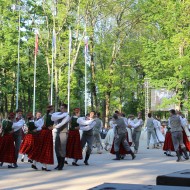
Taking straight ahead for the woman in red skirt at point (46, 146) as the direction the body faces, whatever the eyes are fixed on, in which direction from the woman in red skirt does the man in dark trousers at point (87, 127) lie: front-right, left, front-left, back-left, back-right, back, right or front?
front-left

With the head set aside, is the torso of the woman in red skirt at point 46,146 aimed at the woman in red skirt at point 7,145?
no

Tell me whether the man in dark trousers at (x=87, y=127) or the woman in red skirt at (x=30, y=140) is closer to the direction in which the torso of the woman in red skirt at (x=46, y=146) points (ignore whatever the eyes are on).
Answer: the man in dark trousers

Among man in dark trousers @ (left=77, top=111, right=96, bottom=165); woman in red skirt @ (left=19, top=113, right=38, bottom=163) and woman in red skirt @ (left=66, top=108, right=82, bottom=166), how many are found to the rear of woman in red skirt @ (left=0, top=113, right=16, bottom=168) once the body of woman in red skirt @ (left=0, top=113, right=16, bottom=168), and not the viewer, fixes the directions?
0

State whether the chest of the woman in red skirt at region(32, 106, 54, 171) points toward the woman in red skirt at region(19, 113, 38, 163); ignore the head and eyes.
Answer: no

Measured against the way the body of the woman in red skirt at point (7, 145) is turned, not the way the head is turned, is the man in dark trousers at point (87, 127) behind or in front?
in front

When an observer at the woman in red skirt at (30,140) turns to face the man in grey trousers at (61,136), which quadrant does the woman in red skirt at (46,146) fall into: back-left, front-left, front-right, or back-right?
front-right

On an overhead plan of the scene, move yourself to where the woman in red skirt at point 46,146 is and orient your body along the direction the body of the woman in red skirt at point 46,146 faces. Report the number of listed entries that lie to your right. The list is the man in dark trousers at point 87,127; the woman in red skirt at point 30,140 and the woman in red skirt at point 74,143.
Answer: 0

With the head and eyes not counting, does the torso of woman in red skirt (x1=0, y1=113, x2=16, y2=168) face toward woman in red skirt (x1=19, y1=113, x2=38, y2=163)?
yes

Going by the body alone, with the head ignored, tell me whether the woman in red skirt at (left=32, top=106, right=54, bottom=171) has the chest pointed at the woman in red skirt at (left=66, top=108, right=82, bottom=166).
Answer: no

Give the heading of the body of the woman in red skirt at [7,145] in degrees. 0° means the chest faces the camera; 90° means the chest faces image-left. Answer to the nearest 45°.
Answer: approximately 225°

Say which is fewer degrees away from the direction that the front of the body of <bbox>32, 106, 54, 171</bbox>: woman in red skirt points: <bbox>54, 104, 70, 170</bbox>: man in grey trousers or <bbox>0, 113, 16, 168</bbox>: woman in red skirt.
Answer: the man in grey trousers

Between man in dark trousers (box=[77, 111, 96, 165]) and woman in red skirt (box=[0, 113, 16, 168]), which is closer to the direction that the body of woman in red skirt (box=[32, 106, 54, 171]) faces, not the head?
the man in dark trousers

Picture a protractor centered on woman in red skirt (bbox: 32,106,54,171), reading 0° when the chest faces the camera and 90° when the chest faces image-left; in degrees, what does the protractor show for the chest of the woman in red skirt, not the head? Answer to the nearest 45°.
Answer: approximately 270°

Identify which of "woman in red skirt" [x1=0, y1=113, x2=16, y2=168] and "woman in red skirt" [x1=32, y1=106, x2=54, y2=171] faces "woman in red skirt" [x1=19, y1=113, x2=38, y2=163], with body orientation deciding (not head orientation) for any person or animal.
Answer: "woman in red skirt" [x1=0, y1=113, x2=16, y2=168]

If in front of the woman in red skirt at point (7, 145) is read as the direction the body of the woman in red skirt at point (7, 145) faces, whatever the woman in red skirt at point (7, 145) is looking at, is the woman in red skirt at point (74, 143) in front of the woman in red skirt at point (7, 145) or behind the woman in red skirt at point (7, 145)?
in front
